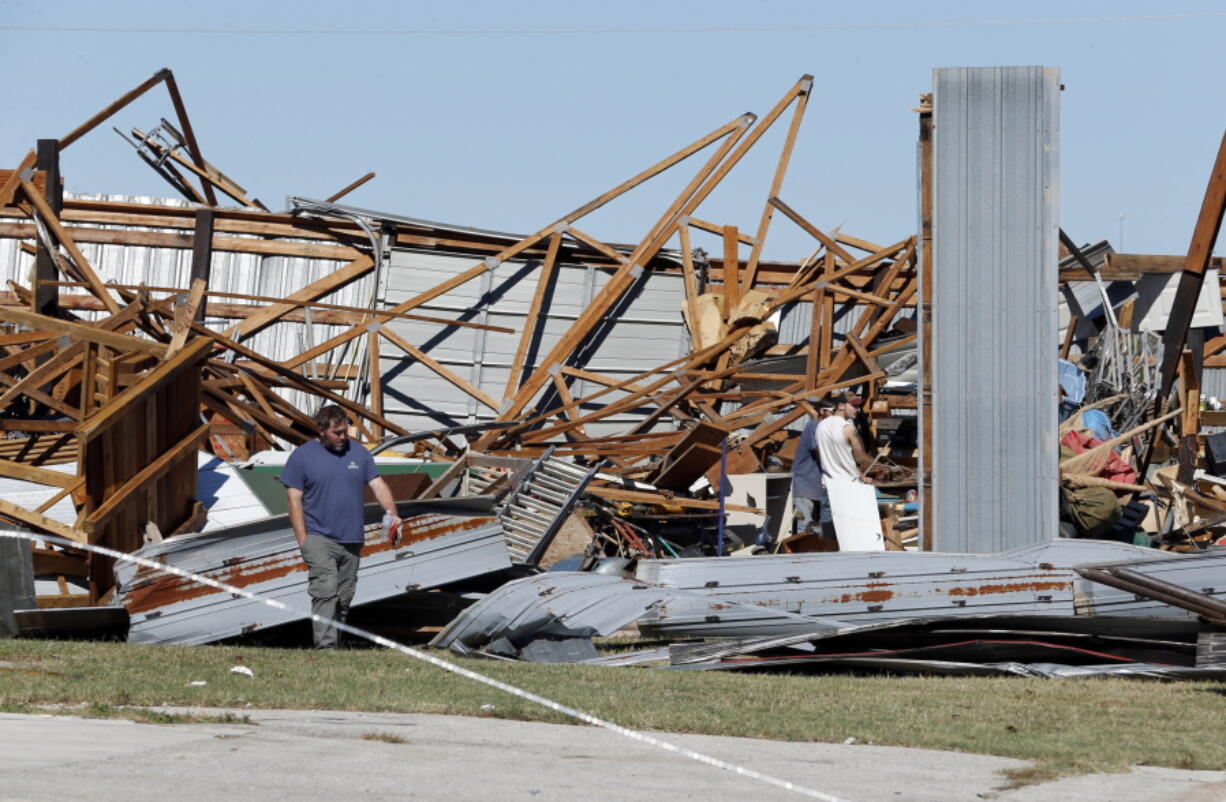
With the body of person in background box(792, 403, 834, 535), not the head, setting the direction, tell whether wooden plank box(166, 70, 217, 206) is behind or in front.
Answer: behind

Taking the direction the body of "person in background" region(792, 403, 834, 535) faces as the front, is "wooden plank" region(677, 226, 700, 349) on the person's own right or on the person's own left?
on the person's own left

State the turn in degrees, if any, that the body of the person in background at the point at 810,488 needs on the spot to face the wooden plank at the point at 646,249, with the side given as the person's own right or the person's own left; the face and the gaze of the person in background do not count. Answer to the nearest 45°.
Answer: approximately 90° to the person's own left

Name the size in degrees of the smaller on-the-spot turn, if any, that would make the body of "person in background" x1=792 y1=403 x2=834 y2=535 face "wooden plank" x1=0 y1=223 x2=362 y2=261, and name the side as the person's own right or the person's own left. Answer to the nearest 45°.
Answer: approximately 135° to the person's own left
